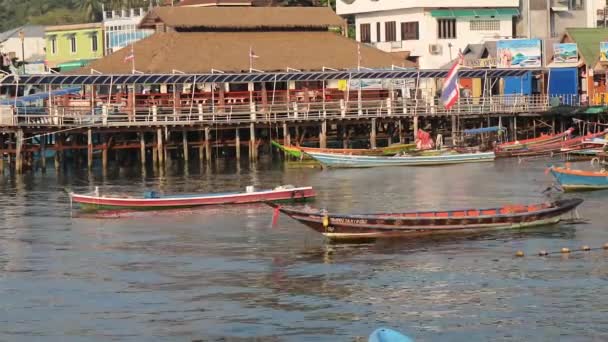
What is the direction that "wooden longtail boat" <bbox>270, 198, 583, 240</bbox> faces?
to the viewer's left
